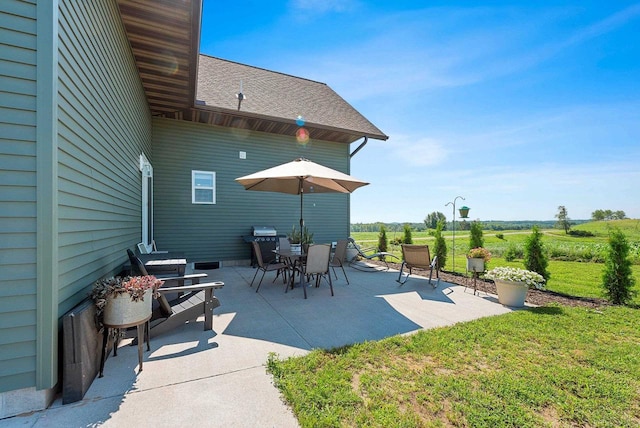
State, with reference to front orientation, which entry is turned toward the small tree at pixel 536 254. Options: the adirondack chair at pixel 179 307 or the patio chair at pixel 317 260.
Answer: the adirondack chair

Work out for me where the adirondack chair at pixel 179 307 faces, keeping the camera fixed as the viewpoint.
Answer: facing to the right of the viewer

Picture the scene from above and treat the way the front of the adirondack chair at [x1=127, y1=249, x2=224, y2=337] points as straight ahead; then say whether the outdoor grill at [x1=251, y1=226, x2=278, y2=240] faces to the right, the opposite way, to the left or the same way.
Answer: to the right

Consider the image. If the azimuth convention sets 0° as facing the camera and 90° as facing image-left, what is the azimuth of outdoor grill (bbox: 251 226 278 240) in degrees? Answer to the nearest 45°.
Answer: approximately 0°

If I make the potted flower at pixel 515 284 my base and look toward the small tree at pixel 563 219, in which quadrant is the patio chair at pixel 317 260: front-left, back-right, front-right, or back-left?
back-left

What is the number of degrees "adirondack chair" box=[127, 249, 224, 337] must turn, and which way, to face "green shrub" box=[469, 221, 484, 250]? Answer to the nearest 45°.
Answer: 0° — it already faces it

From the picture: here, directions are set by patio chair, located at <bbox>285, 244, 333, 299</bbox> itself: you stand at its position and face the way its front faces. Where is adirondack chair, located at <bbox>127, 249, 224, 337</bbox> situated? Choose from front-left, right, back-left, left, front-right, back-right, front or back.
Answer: left

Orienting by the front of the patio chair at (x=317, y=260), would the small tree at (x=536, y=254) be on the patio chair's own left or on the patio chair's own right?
on the patio chair's own right

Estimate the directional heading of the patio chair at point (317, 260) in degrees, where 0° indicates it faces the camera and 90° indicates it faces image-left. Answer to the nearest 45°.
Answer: approximately 135°

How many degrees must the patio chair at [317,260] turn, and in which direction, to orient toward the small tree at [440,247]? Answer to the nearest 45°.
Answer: approximately 90° to its right
